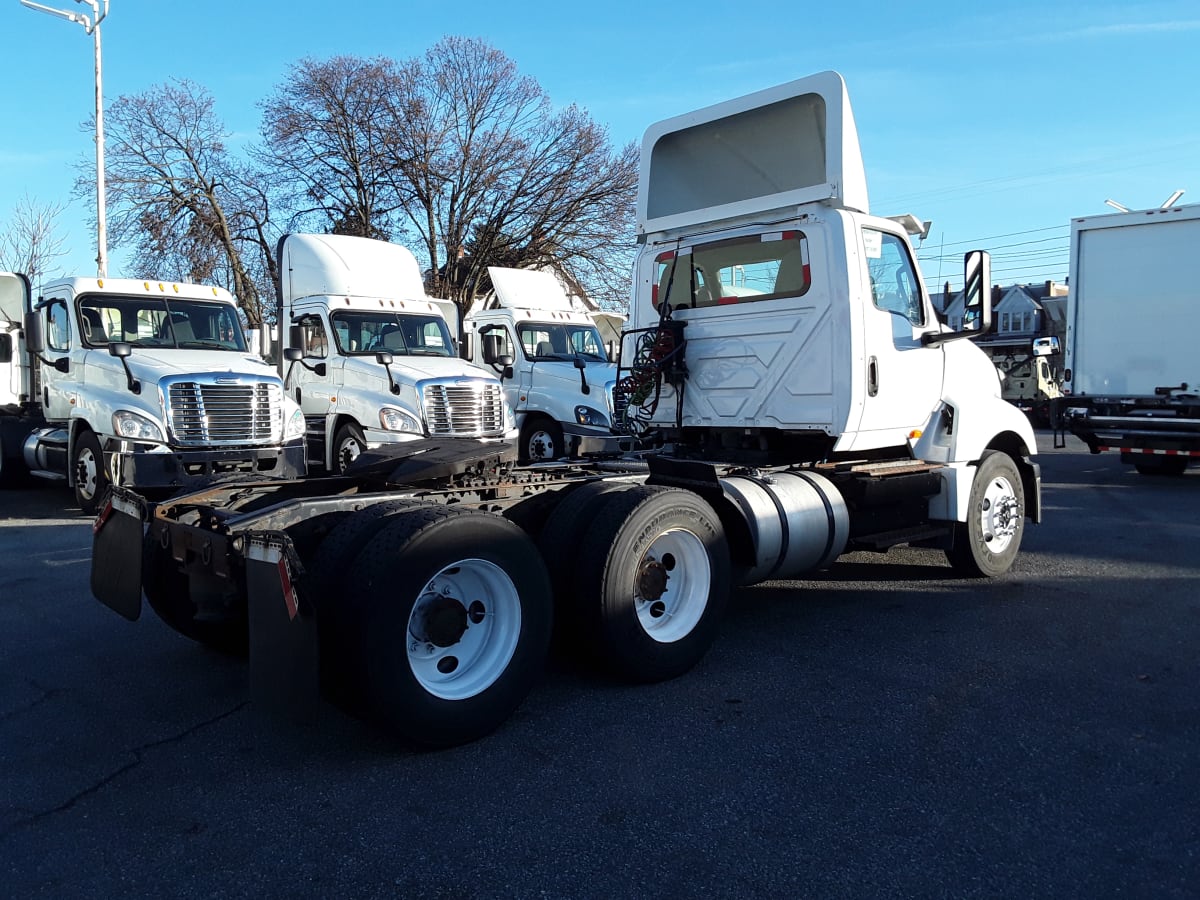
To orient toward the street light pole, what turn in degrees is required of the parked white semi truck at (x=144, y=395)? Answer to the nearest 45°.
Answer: approximately 135° to its left

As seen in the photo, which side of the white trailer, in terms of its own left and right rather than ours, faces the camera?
back

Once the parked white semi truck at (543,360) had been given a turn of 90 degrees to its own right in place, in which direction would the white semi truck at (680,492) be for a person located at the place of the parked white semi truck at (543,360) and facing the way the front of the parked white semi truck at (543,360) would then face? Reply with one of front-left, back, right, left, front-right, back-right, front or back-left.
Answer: front-left

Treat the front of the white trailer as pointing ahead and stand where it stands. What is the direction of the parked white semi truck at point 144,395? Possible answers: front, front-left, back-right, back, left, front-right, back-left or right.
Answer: back-left

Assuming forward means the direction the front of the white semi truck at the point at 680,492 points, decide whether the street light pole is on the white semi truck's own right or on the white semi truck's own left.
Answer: on the white semi truck's own left

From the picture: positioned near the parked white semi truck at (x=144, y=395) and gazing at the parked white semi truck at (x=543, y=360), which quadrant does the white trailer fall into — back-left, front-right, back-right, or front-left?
front-right

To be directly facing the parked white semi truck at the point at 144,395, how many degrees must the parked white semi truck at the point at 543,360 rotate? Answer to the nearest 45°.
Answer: approximately 90° to its right

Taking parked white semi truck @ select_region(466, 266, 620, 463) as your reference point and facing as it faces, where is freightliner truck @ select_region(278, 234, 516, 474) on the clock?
The freightliner truck is roughly at 3 o'clock from the parked white semi truck.

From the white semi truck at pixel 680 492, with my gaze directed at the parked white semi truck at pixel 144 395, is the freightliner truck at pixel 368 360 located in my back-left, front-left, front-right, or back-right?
front-right

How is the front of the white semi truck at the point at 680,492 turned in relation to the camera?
facing away from the viewer and to the right of the viewer

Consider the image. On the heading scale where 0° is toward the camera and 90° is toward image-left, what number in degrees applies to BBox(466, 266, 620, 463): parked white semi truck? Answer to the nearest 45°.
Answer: approximately 315°

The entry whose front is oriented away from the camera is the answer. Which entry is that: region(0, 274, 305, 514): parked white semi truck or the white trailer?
the white trailer

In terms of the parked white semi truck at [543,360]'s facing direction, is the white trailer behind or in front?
in front

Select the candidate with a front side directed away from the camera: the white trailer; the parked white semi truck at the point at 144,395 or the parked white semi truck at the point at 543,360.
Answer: the white trailer

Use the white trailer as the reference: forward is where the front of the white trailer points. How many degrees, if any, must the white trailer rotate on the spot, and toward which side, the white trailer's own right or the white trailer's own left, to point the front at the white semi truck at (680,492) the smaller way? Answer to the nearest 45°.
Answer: approximately 180°

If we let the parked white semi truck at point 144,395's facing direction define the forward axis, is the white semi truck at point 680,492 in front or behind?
in front

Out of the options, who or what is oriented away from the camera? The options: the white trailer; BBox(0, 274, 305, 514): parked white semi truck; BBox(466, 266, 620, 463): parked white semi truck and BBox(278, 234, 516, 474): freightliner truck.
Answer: the white trailer

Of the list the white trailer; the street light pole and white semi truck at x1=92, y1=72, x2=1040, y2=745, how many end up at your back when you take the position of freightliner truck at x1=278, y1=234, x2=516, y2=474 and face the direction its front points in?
1

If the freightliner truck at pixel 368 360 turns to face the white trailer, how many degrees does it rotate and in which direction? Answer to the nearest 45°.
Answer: approximately 45° to its left
